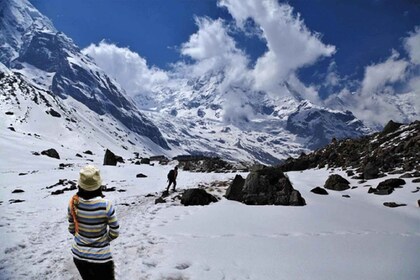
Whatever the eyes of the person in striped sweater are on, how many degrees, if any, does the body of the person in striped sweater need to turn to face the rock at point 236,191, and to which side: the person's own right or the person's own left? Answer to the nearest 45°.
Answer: approximately 45° to the person's own right

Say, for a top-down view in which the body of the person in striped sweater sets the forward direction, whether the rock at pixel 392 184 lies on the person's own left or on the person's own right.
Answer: on the person's own right

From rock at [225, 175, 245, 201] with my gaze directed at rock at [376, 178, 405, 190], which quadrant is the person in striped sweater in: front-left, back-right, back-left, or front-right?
back-right

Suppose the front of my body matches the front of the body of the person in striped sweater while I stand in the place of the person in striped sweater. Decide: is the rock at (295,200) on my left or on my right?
on my right

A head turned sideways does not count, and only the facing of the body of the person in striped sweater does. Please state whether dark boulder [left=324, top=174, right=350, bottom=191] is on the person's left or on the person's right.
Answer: on the person's right

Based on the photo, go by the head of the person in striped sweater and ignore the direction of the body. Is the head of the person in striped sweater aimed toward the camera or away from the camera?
away from the camera

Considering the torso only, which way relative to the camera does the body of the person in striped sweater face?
away from the camera
